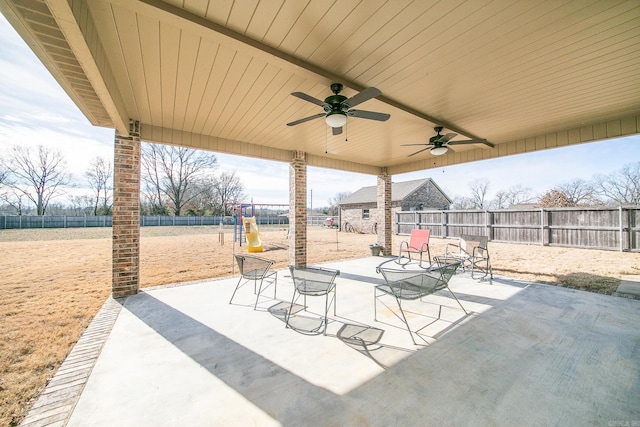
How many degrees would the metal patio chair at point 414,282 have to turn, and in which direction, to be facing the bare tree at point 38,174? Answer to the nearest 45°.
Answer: approximately 45° to its left

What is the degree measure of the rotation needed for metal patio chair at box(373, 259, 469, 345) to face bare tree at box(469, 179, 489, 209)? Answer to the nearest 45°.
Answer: approximately 45° to its right

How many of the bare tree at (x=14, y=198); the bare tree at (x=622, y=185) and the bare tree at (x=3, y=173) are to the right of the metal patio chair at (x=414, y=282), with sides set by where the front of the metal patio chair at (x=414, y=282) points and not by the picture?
1

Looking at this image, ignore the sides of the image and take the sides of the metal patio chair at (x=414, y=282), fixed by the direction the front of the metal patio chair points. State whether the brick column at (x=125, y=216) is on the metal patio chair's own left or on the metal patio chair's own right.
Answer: on the metal patio chair's own left

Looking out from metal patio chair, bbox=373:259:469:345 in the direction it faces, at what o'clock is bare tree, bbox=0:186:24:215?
The bare tree is roughly at 11 o'clock from the metal patio chair.

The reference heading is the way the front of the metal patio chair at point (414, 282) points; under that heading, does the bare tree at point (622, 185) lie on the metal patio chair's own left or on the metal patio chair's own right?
on the metal patio chair's own right
